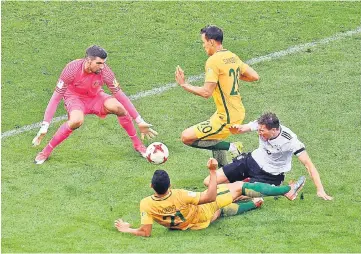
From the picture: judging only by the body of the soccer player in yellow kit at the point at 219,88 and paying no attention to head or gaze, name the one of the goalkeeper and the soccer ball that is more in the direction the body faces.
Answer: the goalkeeper

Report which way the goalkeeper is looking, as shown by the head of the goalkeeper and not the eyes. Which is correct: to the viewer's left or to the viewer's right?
to the viewer's right

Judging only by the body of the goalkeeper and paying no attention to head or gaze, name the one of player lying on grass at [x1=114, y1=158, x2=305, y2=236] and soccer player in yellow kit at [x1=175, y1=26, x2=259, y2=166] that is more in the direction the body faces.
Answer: the player lying on grass

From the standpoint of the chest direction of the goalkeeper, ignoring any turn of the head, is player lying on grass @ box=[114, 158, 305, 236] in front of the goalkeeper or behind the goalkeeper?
in front

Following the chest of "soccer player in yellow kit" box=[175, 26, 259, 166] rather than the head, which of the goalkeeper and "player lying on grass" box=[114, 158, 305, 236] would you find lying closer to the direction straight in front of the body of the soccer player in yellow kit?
the goalkeeper

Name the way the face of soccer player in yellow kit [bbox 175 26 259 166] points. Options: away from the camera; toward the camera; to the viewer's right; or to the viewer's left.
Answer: to the viewer's left

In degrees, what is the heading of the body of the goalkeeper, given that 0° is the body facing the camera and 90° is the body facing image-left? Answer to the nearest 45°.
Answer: approximately 0°

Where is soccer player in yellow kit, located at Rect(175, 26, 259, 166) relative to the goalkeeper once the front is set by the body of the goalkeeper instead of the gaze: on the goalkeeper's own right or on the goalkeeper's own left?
on the goalkeeper's own left
